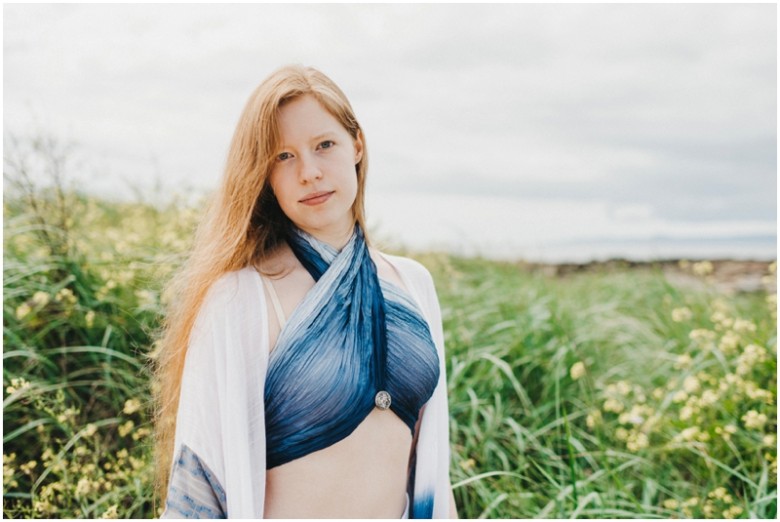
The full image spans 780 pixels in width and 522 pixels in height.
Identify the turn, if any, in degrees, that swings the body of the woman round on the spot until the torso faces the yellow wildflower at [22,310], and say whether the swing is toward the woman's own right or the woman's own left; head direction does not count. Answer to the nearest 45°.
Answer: approximately 180°

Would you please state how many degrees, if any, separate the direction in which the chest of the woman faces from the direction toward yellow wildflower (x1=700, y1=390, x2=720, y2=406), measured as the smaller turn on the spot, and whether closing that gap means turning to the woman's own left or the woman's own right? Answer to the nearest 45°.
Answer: approximately 90° to the woman's own left

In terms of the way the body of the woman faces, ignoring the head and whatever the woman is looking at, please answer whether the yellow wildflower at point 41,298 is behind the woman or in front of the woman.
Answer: behind

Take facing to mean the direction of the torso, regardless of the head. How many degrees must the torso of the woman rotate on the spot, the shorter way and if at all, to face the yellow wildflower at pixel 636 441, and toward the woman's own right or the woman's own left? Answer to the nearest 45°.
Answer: approximately 90° to the woman's own left

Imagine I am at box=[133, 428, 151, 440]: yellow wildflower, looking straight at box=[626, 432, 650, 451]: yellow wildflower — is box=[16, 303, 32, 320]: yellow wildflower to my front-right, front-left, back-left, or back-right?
back-left

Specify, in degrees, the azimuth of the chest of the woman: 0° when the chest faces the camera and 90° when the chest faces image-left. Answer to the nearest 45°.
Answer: approximately 315°

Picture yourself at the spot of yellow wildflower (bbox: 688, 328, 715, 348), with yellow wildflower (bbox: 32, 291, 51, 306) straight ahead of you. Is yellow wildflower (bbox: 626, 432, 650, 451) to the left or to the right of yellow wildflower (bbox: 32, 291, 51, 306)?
left

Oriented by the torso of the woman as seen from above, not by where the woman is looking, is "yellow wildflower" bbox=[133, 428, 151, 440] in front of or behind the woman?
behind

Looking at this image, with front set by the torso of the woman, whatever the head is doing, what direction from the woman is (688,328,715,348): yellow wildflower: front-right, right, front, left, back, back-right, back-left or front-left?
left

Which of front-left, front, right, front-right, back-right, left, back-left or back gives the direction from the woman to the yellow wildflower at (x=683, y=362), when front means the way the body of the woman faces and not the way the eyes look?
left
